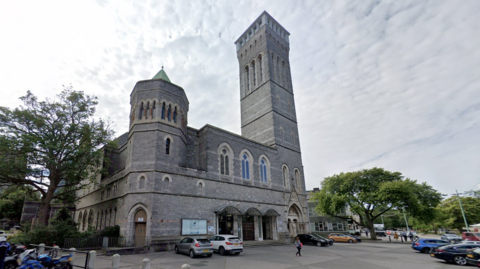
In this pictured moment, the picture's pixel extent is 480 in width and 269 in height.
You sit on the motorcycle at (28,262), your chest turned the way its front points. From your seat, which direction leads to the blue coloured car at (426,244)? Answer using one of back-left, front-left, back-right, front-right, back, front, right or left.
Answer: back-left

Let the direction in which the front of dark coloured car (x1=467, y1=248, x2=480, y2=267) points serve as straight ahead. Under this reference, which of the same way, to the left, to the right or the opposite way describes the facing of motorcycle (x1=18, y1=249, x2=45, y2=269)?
to the left

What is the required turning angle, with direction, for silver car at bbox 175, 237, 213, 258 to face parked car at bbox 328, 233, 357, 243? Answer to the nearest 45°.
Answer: approximately 90° to its right

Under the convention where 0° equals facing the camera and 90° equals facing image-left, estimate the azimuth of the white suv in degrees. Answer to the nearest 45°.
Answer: approximately 135°

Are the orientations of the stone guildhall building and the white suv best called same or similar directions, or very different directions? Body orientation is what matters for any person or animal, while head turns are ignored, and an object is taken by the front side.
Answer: very different directions

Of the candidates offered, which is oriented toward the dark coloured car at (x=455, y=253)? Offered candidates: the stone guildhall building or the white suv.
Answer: the stone guildhall building

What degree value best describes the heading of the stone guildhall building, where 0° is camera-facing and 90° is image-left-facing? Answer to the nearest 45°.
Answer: approximately 315°

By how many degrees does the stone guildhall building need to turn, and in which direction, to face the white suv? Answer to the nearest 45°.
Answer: approximately 45° to its right

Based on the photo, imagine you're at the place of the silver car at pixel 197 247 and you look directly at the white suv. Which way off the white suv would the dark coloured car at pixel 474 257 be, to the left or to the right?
right
